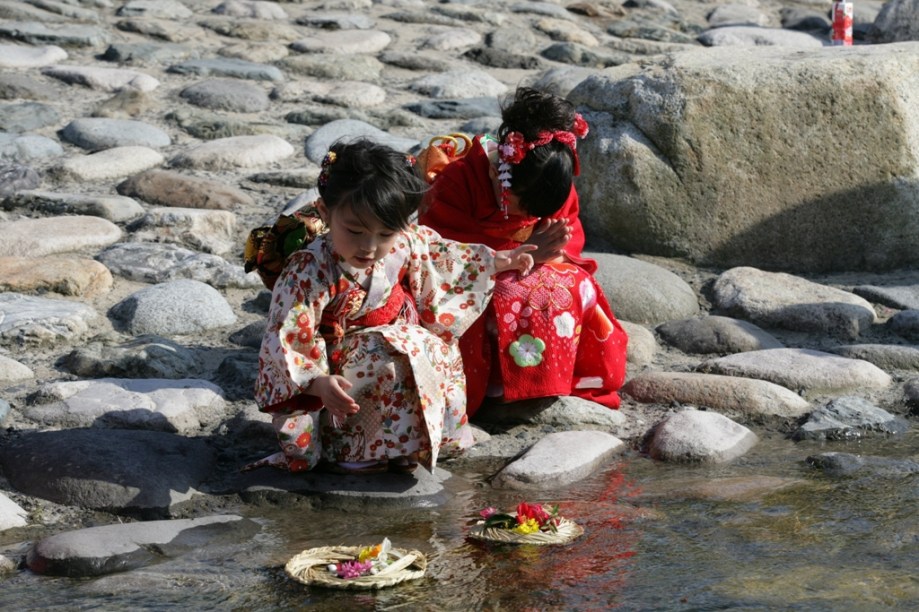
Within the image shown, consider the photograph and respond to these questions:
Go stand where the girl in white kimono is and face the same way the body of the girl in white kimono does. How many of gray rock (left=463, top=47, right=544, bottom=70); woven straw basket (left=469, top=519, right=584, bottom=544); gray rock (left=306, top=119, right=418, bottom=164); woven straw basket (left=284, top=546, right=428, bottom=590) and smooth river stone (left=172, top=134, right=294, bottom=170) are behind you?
3

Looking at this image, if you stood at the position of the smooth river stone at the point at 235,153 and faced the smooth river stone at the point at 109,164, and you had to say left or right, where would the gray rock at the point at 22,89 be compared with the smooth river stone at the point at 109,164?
right

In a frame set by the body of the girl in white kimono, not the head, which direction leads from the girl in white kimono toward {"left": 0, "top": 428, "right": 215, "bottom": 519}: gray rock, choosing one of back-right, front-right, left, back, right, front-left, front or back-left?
right

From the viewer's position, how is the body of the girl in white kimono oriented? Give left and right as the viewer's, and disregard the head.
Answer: facing the viewer

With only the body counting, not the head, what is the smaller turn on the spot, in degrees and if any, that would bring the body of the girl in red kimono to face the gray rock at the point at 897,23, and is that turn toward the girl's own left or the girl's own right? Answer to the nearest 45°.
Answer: approximately 90° to the girl's own left

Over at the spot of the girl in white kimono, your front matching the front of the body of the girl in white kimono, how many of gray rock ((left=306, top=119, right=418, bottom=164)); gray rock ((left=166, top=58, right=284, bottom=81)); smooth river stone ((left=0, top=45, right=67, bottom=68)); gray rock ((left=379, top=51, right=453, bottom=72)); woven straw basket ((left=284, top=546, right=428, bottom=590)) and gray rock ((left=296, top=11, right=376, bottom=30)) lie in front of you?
1

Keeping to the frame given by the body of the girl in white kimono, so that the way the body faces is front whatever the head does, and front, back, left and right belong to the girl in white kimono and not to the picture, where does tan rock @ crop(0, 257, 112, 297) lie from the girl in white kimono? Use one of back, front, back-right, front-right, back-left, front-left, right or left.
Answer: back-right

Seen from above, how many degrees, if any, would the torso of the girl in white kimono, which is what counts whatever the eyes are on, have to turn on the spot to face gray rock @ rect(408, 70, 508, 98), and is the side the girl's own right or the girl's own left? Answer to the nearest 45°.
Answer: approximately 180°

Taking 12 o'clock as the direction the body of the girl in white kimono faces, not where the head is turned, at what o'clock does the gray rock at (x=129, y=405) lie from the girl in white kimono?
The gray rock is roughly at 4 o'clock from the girl in white kimono.

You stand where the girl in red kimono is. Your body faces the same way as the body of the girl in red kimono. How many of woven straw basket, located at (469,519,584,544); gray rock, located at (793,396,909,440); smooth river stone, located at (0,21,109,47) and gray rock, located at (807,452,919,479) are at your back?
1

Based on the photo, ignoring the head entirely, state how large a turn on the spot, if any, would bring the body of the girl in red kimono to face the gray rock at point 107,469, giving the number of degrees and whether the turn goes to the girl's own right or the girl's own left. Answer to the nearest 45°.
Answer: approximately 90° to the girl's own right

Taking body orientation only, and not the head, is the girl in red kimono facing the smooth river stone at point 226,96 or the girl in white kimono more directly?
the girl in white kimono

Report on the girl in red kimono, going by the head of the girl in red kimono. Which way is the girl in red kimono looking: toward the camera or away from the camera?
toward the camera

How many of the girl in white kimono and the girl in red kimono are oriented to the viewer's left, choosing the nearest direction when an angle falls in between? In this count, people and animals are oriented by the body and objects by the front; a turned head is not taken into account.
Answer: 0
